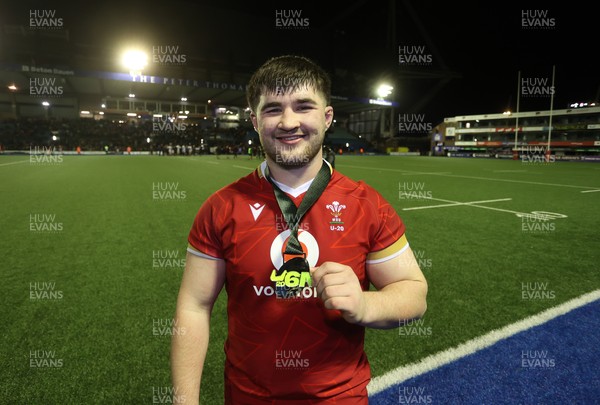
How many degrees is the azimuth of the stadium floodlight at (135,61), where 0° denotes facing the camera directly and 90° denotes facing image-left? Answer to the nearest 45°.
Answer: approximately 0°

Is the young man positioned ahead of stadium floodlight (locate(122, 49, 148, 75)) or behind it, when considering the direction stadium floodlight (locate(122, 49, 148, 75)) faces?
ahead

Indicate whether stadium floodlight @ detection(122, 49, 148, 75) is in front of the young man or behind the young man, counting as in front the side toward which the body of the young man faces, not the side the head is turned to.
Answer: behind

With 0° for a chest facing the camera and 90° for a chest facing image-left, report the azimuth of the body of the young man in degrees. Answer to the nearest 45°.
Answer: approximately 0°

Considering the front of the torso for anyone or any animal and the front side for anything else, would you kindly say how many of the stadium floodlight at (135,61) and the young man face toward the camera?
2
